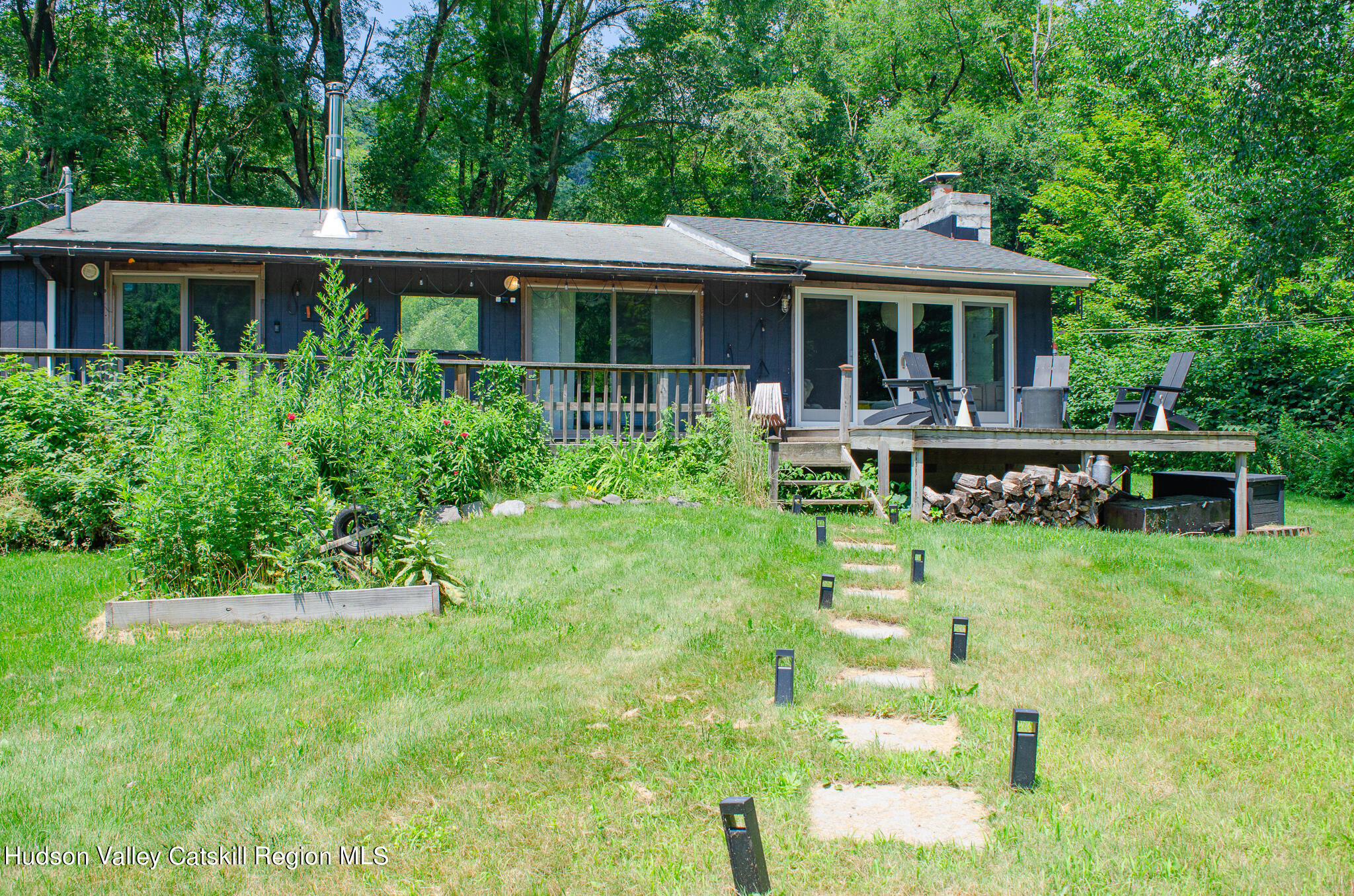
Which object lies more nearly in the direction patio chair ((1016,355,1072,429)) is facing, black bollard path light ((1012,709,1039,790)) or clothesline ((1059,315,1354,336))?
the black bollard path light

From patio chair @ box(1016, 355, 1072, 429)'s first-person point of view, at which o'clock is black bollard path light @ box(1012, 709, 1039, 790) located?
The black bollard path light is roughly at 12 o'clock from the patio chair.

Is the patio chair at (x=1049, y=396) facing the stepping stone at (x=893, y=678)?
yes

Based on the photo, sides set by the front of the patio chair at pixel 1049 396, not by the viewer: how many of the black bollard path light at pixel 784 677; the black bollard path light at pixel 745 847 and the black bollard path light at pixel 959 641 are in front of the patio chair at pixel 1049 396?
3

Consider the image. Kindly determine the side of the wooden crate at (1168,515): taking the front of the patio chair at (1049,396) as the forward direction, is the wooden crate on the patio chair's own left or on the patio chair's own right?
on the patio chair's own left

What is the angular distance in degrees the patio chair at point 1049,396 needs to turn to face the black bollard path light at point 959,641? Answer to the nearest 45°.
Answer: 0° — it already faces it

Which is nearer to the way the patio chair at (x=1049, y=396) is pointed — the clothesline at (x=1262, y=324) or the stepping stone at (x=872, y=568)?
the stepping stone

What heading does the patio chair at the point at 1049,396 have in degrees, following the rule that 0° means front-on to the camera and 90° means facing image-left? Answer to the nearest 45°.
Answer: approximately 0°

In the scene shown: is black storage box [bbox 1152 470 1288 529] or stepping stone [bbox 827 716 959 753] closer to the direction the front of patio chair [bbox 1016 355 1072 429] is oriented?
the stepping stone
